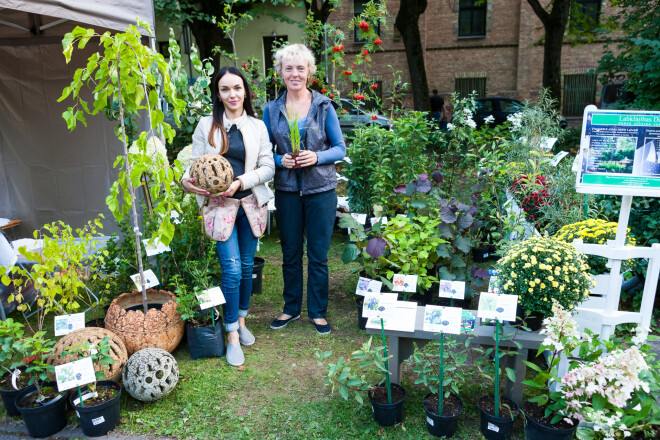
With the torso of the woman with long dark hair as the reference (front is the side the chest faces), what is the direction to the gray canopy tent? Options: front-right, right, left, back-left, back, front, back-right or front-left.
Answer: back-right

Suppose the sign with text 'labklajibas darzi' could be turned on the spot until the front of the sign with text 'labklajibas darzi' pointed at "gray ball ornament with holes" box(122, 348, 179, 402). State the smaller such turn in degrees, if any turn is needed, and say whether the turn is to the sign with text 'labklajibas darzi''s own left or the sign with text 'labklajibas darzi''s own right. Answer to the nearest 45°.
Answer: approximately 45° to the sign with text 'labklajibas darzi''s own right

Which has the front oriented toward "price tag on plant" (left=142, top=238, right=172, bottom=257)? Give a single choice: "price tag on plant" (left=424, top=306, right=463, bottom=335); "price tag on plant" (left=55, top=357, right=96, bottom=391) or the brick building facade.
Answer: the brick building facade

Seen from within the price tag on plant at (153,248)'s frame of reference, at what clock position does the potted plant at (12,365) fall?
The potted plant is roughly at 2 o'clock from the price tag on plant.

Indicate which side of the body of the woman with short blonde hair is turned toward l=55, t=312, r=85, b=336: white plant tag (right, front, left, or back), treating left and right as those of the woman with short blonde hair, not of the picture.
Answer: right
